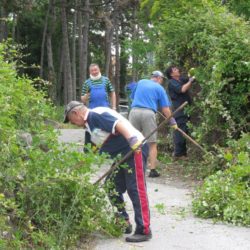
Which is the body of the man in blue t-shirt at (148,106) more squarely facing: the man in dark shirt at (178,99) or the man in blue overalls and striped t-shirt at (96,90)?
the man in dark shirt

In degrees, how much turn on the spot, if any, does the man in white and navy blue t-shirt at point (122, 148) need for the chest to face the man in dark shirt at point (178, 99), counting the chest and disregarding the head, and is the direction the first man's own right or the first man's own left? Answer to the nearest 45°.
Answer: approximately 90° to the first man's own right

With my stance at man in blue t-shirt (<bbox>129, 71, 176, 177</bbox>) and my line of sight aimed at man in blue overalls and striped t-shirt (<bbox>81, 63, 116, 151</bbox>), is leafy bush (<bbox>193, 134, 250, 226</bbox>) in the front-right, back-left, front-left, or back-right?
back-left

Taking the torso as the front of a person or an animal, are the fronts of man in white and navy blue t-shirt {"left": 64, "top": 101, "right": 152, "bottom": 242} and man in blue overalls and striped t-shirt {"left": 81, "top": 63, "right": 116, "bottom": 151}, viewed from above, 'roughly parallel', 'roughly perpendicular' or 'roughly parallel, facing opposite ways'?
roughly perpendicular

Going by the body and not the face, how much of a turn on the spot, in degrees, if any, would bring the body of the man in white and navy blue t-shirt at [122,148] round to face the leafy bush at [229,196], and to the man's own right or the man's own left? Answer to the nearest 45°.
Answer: approximately 135° to the man's own right

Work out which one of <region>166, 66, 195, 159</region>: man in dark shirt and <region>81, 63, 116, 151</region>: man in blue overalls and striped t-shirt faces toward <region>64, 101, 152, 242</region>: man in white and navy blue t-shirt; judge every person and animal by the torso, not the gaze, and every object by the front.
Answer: <region>81, 63, 116, 151</region>: man in blue overalls and striped t-shirt

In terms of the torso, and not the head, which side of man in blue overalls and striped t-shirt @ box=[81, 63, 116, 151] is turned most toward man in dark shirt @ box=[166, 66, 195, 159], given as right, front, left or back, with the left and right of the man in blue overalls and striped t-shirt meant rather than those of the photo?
left

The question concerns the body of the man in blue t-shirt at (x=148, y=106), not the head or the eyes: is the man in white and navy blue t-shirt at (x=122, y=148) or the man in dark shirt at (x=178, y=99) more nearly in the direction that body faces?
the man in dark shirt

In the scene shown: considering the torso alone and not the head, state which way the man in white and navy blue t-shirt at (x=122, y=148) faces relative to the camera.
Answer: to the viewer's left

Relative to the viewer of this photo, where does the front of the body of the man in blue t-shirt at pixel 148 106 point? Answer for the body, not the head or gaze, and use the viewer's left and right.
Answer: facing away from the viewer and to the right of the viewer

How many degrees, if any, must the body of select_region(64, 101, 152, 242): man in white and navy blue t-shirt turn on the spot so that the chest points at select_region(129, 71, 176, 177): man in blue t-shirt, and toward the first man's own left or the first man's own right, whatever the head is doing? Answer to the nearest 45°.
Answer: approximately 90° to the first man's own right

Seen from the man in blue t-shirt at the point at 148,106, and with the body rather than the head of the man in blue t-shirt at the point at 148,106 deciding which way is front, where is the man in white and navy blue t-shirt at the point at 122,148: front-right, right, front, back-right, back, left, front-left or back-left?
back-right
